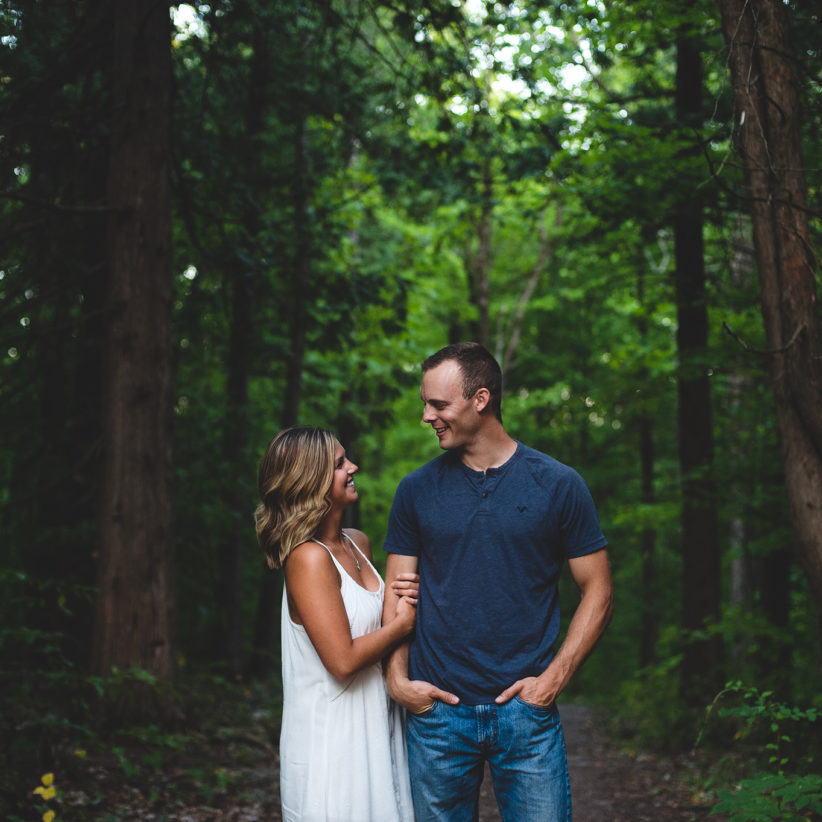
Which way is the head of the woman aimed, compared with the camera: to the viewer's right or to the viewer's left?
to the viewer's right

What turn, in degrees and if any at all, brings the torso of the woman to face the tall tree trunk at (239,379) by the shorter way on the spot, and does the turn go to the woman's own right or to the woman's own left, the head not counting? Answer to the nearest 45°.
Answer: approximately 135° to the woman's own left

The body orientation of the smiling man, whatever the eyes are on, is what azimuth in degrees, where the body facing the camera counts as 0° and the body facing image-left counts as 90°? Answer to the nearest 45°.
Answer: approximately 0°

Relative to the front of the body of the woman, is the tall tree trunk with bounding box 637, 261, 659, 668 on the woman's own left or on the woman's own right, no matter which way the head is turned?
on the woman's own left

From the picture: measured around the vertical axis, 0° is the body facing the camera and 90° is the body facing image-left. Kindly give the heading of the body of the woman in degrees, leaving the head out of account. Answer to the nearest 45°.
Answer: approximately 315°

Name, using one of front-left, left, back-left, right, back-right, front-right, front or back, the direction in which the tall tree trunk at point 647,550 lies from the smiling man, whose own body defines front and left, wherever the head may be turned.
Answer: back

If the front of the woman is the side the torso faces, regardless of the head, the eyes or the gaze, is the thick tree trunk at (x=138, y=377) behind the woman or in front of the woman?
behind
